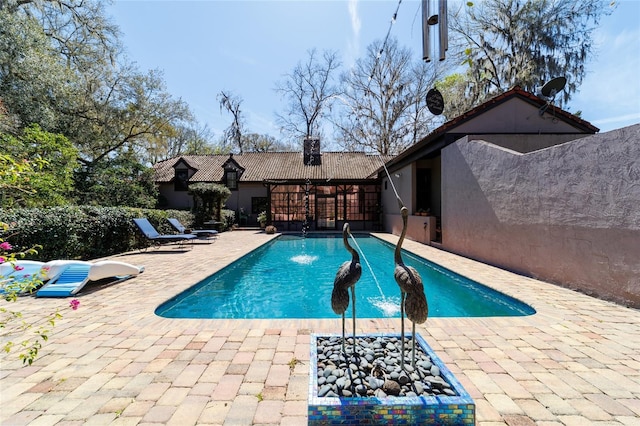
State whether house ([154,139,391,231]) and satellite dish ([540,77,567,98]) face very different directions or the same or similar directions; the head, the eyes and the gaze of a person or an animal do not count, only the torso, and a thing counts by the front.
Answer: very different directions

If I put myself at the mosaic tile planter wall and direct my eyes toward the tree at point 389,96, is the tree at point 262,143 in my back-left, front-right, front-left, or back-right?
front-left

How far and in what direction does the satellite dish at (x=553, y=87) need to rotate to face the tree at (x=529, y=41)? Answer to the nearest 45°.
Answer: approximately 45° to its right

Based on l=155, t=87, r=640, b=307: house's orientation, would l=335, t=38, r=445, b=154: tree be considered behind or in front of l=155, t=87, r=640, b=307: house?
behind

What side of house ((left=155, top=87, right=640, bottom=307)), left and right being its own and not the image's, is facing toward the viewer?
front

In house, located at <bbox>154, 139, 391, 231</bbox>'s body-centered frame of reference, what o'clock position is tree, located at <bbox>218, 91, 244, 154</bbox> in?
The tree is roughly at 5 o'clock from the house.

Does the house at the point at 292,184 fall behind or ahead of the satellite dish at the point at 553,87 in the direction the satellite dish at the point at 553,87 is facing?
ahead

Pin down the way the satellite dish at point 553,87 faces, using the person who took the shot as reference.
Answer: facing away from the viewer and to the left of the viewer

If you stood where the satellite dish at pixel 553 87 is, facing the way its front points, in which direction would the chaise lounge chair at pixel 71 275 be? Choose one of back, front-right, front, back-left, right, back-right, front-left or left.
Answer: left

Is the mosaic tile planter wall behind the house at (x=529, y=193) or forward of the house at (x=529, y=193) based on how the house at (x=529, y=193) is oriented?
forward

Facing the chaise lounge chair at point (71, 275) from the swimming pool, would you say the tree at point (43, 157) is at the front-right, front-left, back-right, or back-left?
front-right
